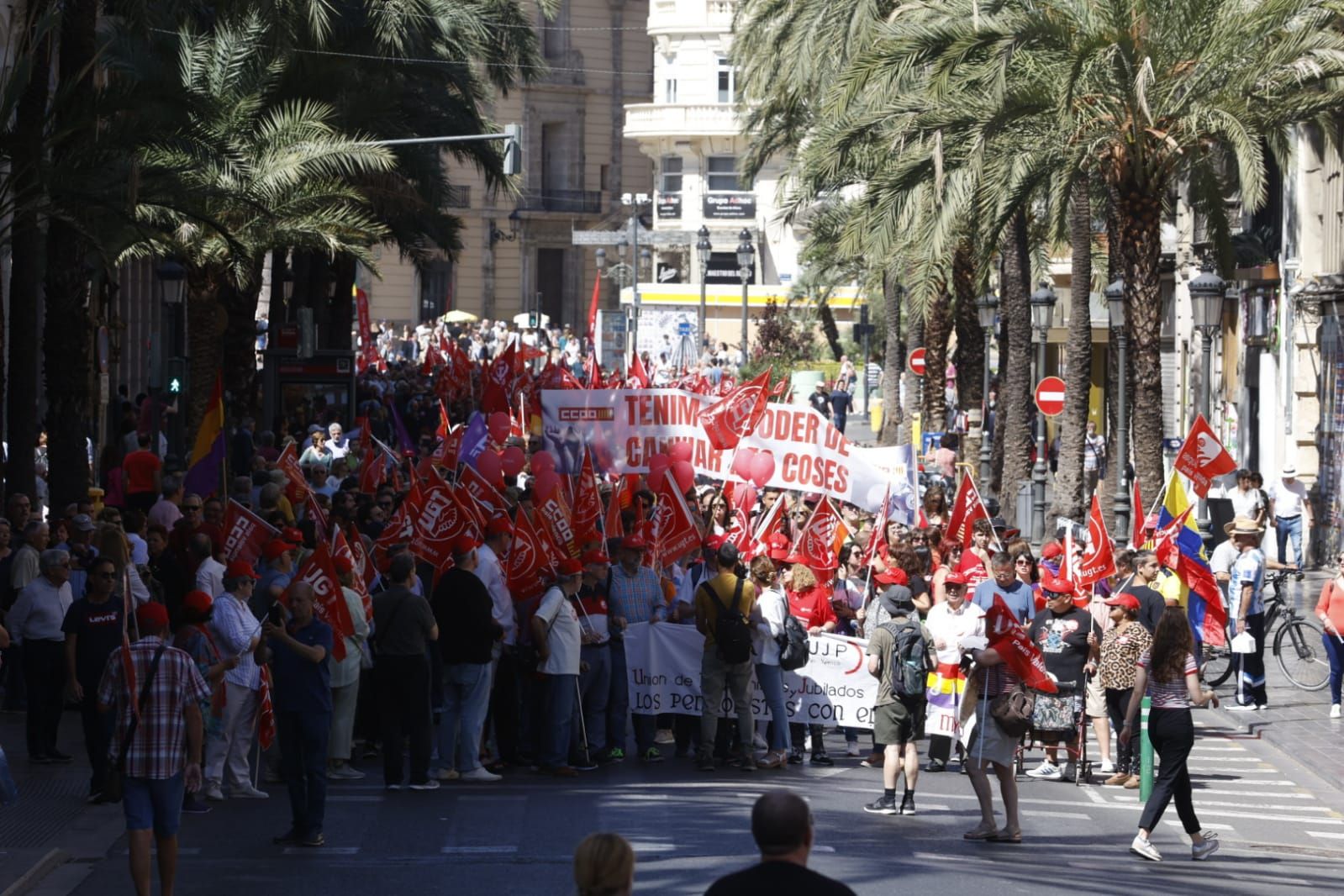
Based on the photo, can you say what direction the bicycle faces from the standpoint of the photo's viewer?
facing the viewer and to the right of the viewer

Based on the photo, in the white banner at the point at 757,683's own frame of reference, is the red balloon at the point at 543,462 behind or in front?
behind

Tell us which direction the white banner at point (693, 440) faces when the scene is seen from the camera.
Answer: facing the viewer

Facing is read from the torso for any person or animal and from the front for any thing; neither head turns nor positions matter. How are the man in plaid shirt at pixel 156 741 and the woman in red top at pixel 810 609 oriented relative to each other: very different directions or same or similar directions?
very different directions

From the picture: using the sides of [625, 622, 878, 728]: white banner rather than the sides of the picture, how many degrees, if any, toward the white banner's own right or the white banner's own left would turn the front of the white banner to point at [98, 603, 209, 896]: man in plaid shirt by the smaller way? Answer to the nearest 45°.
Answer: approximately 45° to the white banner's own right

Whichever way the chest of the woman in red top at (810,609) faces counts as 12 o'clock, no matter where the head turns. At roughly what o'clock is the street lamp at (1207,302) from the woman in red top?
The street lamp is roughly at 7 o'clock from the woman in red top.

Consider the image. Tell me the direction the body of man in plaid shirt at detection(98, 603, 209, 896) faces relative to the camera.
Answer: away from the camera

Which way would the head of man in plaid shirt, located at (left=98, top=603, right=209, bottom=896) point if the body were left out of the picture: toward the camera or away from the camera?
away from the camera

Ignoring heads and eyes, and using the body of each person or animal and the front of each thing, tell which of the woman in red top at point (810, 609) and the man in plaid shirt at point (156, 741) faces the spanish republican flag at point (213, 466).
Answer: the man in plaid shirt

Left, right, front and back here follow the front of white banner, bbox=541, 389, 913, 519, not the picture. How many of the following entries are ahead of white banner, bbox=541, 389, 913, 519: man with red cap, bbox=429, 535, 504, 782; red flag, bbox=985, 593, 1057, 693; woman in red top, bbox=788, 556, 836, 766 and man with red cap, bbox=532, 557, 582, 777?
4

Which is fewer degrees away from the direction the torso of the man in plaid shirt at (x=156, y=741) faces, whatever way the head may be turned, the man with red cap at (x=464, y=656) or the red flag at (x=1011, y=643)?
the man with red cap

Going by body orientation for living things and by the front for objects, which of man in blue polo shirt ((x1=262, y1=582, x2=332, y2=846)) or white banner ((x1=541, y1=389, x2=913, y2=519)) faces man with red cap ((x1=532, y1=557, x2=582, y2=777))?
the white banner

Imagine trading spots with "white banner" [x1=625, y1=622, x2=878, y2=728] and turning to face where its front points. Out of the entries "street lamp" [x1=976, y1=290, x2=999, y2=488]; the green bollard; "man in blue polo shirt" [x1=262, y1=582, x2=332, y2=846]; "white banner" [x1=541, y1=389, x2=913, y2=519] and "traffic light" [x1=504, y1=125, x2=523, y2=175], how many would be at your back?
3

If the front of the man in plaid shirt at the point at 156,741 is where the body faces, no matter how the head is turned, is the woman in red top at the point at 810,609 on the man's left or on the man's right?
on the man's right

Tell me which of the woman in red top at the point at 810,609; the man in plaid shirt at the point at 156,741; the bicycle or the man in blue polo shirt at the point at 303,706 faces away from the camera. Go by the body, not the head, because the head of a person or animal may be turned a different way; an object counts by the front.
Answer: the man in plaid shirt

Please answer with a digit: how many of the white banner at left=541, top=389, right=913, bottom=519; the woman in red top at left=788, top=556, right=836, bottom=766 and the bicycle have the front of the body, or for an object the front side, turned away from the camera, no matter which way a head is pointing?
0
